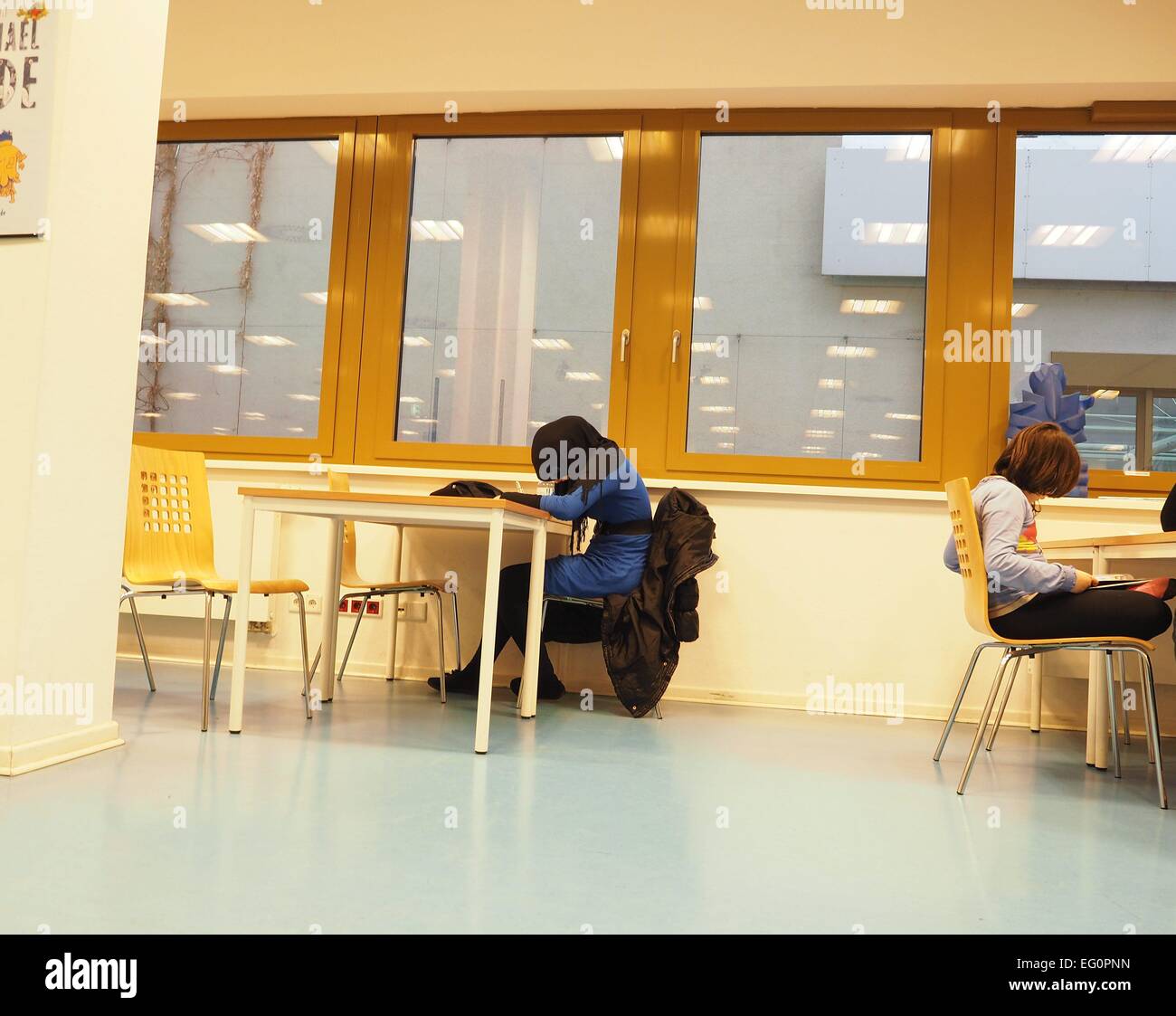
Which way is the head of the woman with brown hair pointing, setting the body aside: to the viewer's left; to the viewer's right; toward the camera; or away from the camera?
to the viewer's right

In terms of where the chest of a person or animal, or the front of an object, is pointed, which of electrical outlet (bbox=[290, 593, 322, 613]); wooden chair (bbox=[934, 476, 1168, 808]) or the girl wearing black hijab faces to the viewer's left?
the girl wearing black hijab

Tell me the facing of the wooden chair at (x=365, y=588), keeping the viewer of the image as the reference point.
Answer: facing to the right of the viewer

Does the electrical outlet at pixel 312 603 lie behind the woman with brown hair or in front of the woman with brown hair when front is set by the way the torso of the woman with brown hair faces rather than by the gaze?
behind

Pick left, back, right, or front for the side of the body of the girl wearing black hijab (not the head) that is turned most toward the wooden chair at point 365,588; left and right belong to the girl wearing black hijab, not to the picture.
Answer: front

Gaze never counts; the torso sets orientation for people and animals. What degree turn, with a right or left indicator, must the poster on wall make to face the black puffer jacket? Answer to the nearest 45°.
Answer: approximately 90° to its left

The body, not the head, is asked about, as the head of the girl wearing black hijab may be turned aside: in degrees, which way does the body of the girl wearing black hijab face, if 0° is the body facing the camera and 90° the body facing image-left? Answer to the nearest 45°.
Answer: approximately 90°

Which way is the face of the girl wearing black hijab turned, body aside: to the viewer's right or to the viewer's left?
to the viewer's left

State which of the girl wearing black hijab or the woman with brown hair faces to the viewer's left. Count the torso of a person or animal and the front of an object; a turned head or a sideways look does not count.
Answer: the girl wearing black hijab

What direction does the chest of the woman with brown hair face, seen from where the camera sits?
to the viewer's right

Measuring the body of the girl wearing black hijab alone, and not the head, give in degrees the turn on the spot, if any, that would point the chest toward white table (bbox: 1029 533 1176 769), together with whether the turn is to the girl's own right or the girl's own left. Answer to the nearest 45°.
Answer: approximately 135° to the girl's own left

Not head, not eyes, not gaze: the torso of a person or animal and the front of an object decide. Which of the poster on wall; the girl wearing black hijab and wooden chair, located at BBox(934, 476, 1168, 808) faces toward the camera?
the poster on wall

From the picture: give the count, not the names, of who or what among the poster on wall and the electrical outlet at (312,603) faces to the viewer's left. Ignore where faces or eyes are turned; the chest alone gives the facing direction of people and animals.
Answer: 0

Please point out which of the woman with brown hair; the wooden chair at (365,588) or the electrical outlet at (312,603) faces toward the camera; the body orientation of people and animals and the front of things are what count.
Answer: the electrical outlet
